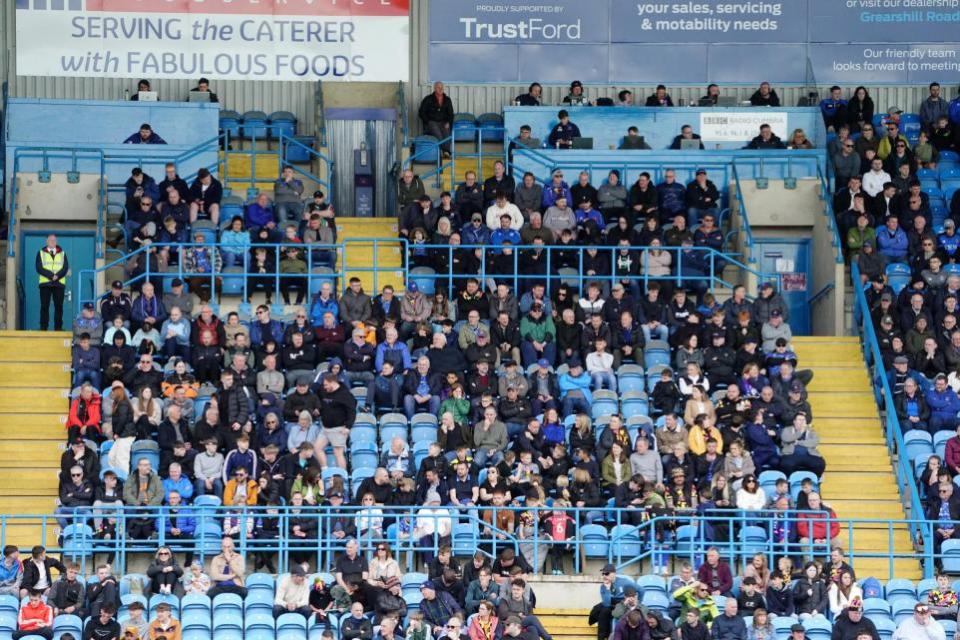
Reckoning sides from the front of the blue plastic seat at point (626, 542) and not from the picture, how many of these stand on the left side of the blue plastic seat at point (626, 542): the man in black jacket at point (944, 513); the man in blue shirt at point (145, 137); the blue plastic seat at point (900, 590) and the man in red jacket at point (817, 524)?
3

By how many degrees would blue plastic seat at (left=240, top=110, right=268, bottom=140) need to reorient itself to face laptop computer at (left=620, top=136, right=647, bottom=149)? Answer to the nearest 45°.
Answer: approximately 90° to its left

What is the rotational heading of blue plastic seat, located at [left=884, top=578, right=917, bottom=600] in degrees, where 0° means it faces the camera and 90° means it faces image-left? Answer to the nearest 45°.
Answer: approximately 0°

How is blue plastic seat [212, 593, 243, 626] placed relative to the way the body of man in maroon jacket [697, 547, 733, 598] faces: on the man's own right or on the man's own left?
on the man's own right
